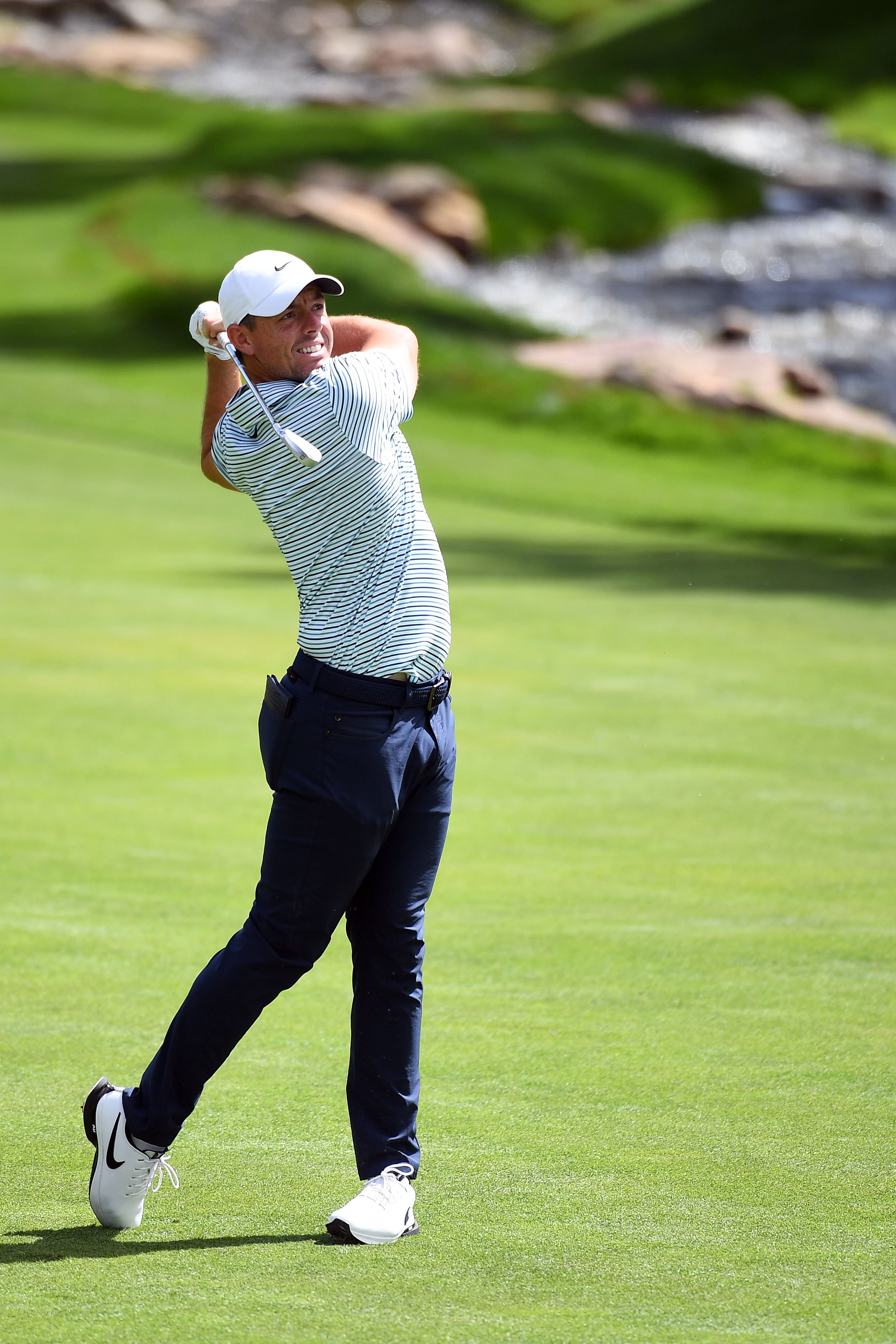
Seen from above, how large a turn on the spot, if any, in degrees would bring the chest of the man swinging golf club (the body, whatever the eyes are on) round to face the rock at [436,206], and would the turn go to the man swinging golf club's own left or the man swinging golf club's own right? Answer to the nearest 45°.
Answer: approximately 135° to the man swinging golf club's own left

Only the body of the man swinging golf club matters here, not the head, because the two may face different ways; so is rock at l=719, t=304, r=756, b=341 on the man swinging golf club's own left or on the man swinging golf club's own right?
on the man swinging golf club's own left

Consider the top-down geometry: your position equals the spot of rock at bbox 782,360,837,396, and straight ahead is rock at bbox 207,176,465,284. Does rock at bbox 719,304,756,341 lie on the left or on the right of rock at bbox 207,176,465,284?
right

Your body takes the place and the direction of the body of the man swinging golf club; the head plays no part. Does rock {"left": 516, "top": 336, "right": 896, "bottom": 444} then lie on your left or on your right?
on your left

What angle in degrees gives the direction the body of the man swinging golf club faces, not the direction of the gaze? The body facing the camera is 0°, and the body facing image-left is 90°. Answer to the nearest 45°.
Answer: approximately 315°

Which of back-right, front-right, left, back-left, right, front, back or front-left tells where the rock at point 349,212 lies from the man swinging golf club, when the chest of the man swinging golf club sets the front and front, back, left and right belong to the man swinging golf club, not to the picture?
back-left
